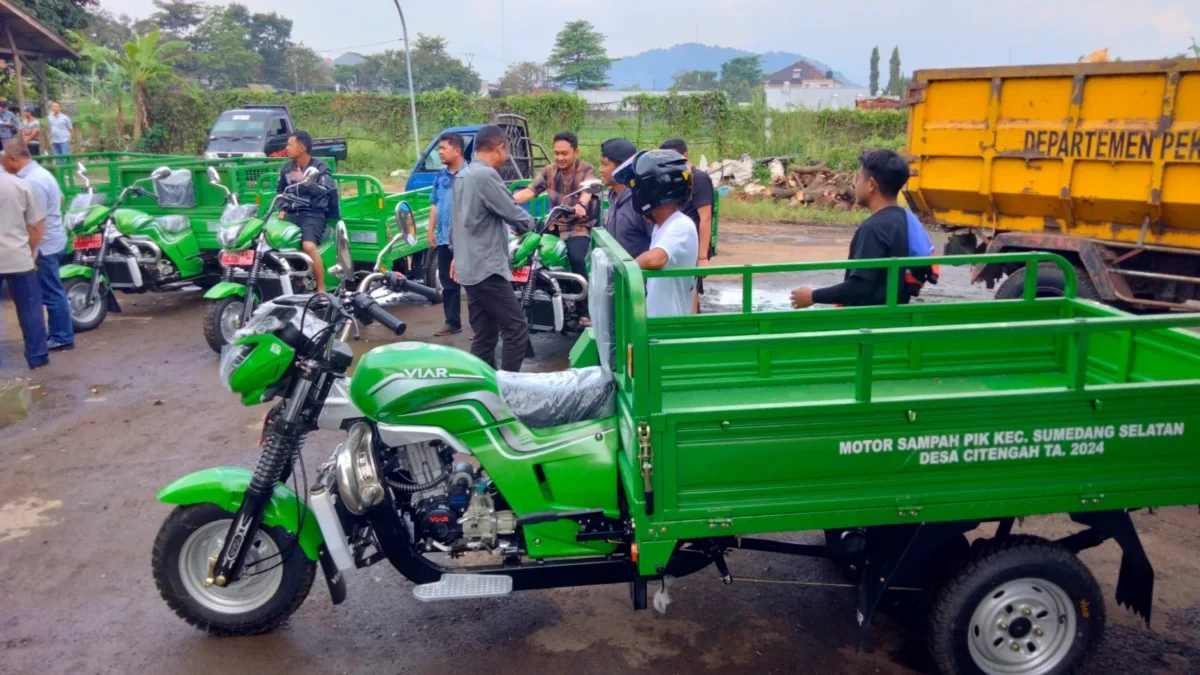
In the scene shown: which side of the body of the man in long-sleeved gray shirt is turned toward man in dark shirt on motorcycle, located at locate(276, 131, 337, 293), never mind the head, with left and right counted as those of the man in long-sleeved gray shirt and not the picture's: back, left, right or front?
left

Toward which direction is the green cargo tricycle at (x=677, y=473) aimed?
to the viewer's left

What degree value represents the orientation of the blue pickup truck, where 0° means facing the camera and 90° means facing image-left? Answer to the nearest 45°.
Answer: approximately 90°

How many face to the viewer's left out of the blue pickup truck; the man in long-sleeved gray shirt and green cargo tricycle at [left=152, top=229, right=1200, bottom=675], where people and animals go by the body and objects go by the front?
2

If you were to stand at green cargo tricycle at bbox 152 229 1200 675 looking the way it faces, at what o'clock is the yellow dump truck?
The yellow dump truck is roughly at 4 o'clock from the green cargo tricycle.

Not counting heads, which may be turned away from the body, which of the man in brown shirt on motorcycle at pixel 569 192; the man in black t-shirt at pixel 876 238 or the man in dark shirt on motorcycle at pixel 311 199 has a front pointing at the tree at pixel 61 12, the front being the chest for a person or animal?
the man in black t-shirt

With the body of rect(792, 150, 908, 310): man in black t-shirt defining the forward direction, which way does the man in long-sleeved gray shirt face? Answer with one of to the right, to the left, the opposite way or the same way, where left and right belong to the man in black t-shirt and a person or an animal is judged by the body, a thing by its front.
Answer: to the right

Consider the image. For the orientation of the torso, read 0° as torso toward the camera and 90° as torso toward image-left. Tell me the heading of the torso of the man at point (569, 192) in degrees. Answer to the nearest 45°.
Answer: approximately 45°

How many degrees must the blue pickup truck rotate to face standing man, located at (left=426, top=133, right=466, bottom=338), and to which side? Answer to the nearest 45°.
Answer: approximately 90° to its left

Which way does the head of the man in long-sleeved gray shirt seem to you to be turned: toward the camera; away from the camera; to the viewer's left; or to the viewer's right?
to the viewer's right

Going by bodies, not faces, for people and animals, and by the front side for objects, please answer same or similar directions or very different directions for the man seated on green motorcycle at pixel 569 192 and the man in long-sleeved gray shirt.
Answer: very different directions

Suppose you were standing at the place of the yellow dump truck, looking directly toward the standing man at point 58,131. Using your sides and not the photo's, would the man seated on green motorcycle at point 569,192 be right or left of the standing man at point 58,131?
left

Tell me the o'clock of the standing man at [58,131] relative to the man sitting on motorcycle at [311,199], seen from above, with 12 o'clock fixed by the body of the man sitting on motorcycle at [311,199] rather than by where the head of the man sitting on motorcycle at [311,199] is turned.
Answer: the standing man at [58,131] is roughly at 4 o'clock from the man sitting on motorcycle at [311,199].

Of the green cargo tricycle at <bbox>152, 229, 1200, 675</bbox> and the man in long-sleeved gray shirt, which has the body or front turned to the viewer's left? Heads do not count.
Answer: the green cargo tricycle
